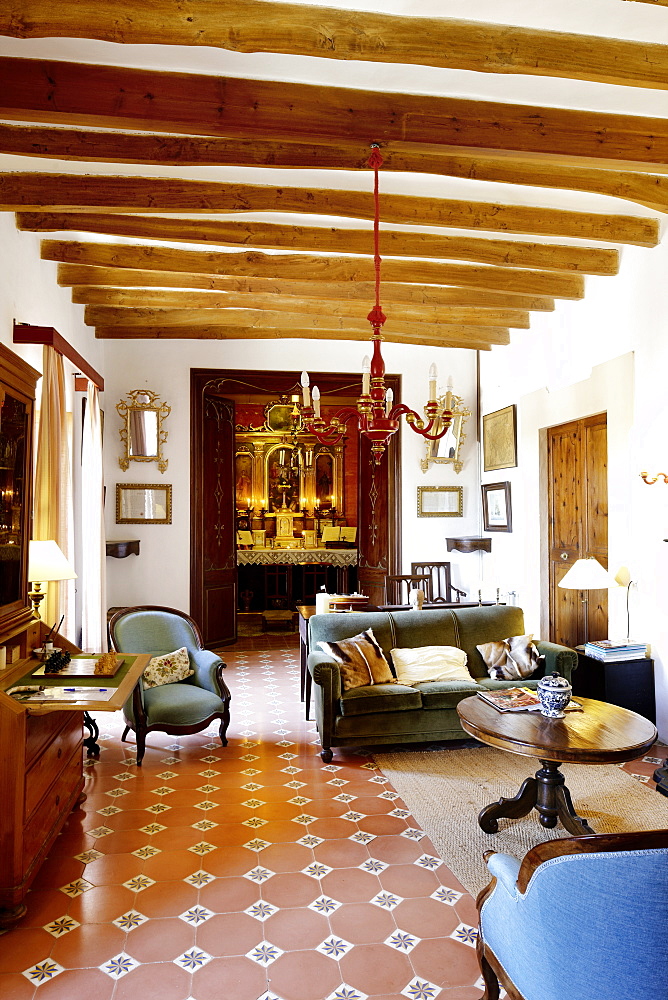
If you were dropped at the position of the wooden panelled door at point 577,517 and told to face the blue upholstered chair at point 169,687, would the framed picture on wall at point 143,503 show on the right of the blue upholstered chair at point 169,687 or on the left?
right

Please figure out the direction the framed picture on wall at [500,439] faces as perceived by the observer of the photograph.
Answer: facing the viewer and to the left of the viewer

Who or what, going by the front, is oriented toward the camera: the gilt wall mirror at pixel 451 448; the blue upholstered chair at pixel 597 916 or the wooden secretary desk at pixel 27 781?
the gilt wall mirror

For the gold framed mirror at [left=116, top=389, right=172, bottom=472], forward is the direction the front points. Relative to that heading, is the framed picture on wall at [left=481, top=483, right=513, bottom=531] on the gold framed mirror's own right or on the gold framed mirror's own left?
on the gold framed mirror's own left

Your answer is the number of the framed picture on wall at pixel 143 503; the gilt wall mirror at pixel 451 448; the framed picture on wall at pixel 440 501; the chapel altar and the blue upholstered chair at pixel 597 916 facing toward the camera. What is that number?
4

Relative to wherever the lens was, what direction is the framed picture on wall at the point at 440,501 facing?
facing the viewer

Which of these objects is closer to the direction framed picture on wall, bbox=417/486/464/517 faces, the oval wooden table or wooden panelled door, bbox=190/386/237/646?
the oval wooden table

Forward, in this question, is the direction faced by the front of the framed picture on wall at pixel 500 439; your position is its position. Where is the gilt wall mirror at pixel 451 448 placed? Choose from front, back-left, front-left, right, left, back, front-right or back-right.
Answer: right

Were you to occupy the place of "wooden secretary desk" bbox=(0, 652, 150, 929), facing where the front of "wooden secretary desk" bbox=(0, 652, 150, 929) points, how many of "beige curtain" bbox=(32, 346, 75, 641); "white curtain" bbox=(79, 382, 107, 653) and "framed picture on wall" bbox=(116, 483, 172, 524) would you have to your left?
3

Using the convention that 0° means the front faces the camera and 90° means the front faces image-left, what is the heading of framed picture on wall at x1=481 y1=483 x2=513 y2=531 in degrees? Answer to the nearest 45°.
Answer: approximately 45°

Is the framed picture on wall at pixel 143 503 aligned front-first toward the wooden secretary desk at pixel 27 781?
yes

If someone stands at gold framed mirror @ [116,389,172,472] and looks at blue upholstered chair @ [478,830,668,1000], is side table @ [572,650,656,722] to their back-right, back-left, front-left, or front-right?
front-left

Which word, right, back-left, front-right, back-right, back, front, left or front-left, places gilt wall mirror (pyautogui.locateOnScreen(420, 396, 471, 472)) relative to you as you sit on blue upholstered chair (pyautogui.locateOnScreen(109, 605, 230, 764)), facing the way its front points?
left

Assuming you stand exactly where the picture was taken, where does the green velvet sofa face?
facing the viewer and to the right of the viewer

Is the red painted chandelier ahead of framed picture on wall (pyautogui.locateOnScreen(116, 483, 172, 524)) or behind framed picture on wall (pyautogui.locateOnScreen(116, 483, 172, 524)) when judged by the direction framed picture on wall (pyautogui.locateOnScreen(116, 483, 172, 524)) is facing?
ahead

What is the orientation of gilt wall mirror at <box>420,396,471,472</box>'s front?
toward the camera

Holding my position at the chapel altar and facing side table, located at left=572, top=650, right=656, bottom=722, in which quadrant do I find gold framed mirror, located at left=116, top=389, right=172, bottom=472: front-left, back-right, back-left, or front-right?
front-right

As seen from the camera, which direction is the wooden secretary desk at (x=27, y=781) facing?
to the viewer's right
